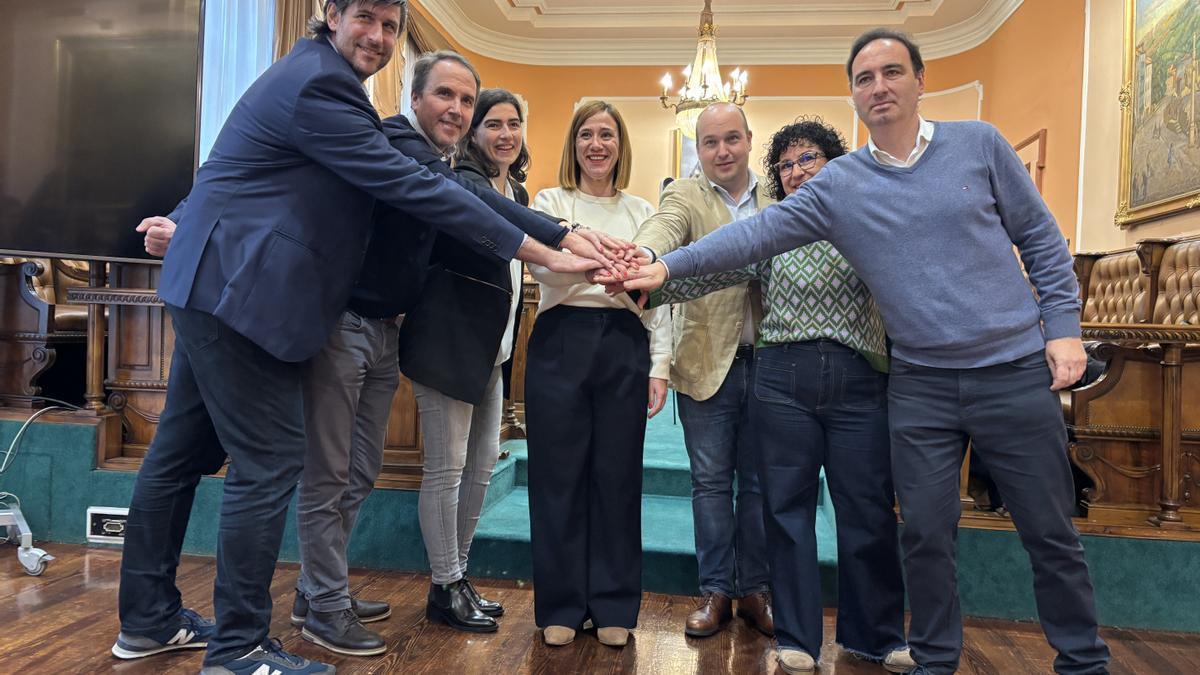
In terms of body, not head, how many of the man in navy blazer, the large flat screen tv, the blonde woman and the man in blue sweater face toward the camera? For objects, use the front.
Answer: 3

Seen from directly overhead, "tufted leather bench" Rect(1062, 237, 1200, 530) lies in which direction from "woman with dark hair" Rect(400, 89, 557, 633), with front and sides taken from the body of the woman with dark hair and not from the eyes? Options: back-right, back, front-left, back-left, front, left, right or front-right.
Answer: front-left

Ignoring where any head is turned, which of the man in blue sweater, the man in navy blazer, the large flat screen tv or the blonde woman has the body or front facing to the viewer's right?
the man in navy blazer

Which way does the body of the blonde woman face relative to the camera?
toward the camera

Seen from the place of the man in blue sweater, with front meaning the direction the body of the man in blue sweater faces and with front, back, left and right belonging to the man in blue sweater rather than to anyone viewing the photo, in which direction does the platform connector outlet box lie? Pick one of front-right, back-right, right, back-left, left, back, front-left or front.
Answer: right

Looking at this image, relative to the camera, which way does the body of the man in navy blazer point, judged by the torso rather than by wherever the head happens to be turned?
to the viewer's right

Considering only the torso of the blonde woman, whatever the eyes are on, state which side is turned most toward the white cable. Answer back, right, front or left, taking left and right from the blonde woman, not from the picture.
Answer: right

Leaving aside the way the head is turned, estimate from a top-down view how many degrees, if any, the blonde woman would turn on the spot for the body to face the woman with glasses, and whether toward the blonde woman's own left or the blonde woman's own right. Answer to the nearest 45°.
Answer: approximately 90° to the blonde woman's own left

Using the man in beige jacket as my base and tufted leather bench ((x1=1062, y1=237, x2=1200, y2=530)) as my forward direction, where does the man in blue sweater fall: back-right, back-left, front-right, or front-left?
front-right

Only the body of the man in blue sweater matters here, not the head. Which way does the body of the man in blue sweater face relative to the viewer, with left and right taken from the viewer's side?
facing the viewer
